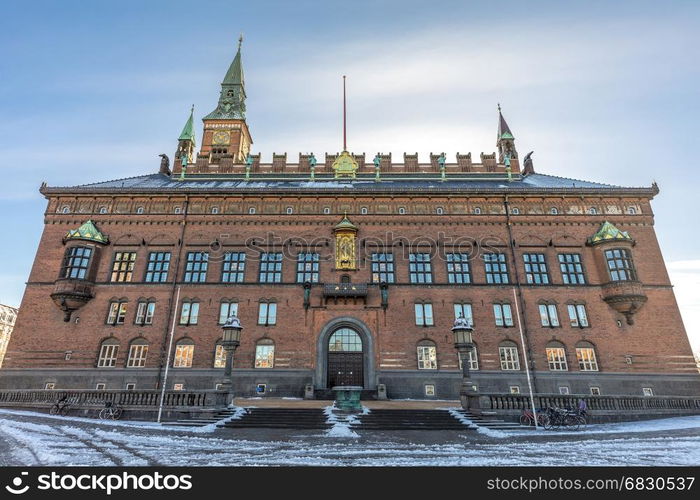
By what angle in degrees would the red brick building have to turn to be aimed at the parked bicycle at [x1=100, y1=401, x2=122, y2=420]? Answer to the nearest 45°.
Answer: approximately 45° to its right

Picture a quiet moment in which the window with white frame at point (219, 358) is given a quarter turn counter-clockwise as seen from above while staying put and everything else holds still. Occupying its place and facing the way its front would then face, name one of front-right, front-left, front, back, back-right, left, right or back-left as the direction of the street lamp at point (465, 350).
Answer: front-right

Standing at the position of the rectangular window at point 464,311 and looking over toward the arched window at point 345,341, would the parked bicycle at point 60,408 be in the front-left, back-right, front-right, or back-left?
front-left

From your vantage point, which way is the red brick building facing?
toward the camera

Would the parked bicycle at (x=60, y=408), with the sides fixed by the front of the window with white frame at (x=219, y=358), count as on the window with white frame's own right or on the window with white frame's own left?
on the window with white frame's own right

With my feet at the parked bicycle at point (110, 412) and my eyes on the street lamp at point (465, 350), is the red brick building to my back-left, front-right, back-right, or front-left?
front-left

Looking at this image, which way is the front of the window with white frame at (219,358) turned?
toward the camera

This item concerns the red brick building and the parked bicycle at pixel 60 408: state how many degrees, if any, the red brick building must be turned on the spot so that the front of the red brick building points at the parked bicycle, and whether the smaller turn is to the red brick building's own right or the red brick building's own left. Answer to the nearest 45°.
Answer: approximately 45° to the red brick building's own right
